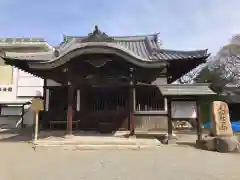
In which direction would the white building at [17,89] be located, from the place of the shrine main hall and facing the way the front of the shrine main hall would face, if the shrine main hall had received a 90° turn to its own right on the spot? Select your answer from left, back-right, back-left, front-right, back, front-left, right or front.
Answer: front-right

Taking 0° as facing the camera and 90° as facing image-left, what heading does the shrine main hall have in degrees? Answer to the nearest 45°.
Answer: approximately 0°
